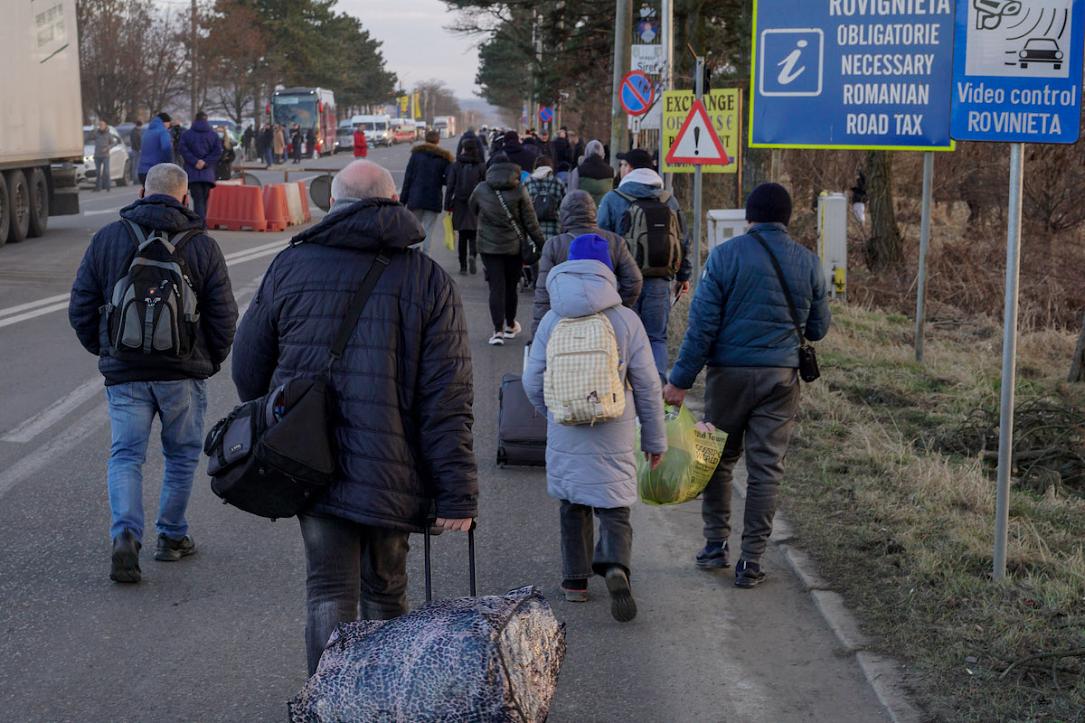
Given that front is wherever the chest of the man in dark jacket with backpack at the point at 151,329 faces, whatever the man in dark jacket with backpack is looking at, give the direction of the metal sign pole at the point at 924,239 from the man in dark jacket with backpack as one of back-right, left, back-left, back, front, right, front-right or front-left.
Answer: front-right

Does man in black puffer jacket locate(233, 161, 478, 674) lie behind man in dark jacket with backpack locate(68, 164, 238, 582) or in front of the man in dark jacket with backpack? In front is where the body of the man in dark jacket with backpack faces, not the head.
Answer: behind

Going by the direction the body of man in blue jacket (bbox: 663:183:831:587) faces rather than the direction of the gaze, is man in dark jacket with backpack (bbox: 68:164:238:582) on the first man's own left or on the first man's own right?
on the first man's own left

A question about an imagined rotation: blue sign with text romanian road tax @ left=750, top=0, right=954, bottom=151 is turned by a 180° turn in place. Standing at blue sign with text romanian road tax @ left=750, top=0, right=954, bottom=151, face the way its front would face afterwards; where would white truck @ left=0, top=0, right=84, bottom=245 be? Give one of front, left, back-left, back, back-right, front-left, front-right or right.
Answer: front-left

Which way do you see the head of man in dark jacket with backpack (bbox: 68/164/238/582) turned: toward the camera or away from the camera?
away from the camera

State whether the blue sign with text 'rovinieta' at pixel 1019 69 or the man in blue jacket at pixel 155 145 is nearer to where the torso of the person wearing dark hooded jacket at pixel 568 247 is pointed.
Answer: the man in blue jacket

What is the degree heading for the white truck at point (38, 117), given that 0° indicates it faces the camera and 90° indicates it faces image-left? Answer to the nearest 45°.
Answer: approximately 45°

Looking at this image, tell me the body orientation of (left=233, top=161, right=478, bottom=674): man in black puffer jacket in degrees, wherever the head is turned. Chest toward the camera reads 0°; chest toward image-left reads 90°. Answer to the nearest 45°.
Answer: approximately 180°

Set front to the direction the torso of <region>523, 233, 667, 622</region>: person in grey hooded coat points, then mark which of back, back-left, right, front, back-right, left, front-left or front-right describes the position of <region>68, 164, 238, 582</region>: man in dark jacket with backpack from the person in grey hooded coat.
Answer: left

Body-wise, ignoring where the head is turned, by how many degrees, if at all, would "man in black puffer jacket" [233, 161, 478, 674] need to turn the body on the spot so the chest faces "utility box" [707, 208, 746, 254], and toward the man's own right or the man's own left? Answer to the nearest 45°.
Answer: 0° — they already face it

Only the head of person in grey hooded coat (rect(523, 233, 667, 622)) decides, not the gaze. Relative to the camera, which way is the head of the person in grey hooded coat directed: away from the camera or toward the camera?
away from the camera

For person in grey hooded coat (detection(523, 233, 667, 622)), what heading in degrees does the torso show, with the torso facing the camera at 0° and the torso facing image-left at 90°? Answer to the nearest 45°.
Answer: approximately 180°

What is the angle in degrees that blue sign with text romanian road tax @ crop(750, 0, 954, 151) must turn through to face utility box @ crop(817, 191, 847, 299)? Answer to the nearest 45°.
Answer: approximately 180°

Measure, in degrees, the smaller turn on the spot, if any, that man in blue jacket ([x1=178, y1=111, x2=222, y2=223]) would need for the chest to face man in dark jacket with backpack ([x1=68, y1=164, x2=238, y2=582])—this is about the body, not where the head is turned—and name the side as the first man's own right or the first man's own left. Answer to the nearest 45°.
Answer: approximately 180°

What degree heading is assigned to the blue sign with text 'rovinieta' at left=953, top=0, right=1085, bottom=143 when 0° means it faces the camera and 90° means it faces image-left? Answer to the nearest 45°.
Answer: approximately 0°

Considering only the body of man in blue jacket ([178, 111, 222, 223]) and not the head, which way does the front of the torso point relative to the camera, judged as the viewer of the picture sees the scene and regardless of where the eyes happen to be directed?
away from the camera
